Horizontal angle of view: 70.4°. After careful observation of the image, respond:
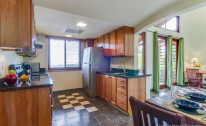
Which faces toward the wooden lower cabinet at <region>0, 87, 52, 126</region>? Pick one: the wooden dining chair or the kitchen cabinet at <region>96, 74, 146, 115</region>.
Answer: the kitchen cabinet

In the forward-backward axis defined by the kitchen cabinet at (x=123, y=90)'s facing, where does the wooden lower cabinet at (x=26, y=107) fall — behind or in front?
in front

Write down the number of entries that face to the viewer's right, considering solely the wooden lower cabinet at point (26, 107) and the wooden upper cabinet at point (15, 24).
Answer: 2

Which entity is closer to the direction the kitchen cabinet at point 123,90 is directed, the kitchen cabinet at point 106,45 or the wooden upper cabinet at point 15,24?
the wooden upper cabinet

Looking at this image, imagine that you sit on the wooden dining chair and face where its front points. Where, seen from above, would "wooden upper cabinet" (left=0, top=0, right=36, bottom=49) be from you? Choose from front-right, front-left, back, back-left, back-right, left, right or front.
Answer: back-left

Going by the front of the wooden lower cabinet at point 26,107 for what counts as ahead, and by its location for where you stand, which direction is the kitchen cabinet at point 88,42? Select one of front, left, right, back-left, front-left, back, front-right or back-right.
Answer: front-left

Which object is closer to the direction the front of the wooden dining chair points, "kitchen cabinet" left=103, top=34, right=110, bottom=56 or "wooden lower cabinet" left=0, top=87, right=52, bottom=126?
the kitchen cabinet

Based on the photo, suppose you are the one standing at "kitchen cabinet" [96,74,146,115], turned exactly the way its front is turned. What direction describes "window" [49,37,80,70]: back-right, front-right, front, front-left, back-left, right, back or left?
right

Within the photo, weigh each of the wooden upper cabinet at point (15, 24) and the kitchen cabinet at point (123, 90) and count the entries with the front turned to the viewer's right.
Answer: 1

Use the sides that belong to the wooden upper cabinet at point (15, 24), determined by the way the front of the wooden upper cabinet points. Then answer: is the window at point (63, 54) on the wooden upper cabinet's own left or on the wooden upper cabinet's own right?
on the wooden upper cabinet's own left

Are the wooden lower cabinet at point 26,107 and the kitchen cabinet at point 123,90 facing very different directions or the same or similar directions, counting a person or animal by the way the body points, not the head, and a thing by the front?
very different directions

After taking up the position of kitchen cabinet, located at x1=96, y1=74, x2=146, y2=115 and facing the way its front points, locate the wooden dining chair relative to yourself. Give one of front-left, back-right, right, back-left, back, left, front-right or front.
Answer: front-left

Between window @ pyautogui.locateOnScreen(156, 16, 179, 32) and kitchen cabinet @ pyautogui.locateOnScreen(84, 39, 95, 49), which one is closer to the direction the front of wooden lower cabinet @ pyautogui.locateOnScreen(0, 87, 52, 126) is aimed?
the window

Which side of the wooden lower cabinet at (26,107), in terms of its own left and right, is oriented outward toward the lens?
right

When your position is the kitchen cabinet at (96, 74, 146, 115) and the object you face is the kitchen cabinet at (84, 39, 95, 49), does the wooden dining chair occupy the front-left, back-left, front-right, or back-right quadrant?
back-left

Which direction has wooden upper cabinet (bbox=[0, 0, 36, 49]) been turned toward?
to the viewer's right
